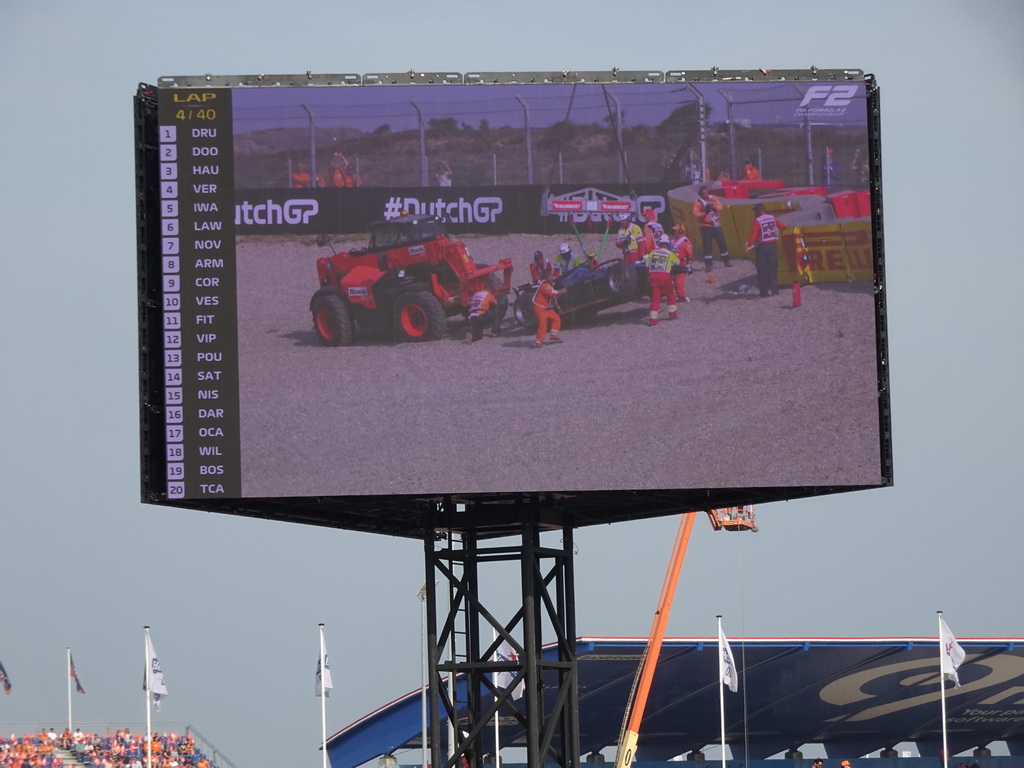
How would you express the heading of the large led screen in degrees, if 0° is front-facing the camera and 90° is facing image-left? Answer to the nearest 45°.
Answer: approximately 0°
